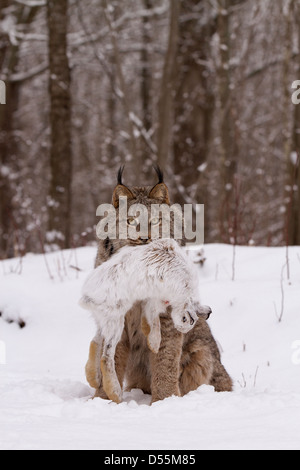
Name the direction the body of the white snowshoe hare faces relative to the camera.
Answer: to the viewer's right

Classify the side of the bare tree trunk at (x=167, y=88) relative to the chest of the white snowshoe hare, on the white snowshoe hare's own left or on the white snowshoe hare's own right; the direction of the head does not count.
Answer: on the white snowshoe hare's own left

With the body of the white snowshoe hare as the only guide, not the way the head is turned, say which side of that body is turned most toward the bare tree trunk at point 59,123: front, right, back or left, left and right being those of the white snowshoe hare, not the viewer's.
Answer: left

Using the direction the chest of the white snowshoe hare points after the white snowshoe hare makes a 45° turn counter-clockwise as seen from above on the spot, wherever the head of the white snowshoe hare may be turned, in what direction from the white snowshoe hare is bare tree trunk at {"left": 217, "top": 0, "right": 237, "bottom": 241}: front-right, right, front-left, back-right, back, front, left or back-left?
front-left

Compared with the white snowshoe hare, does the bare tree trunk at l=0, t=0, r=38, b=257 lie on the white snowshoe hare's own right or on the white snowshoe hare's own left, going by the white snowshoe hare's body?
on the white snowshoe hare's own left

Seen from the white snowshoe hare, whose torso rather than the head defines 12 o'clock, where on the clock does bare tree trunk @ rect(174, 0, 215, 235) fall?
The bare tree trunk is roughly at 9 o'clock from the white snowshoe hare.
